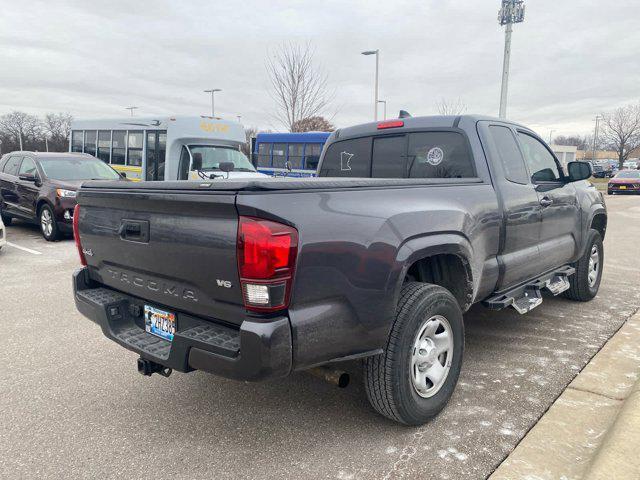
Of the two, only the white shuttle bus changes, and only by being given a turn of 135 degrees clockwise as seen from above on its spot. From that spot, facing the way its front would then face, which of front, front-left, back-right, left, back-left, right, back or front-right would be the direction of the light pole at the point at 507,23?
back

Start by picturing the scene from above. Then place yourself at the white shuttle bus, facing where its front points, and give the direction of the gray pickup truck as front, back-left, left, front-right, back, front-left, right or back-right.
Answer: front-right

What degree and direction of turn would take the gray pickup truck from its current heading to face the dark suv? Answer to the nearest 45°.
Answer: approximately 90° to its left

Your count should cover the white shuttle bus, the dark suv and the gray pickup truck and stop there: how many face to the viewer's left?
0

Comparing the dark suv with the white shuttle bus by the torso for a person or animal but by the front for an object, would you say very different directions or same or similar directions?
same or similar directions

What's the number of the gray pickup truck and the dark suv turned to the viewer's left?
0

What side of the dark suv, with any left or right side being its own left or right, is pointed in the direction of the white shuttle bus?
left

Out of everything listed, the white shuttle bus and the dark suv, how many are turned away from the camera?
0

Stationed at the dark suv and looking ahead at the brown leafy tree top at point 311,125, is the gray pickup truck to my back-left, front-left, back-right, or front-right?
back-right

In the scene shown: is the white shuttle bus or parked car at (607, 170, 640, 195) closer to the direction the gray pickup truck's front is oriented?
the parked car

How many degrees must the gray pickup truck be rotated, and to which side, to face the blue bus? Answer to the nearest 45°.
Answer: approximately 45° to its left

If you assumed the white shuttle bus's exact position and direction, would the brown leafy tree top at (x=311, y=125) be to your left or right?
on your left

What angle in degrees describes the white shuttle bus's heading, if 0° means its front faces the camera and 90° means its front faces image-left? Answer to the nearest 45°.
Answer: approximately 315°

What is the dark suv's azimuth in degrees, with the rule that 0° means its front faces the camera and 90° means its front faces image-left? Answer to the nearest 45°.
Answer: approximately 315°

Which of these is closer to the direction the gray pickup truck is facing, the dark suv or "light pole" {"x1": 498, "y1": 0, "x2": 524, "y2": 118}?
the light pole

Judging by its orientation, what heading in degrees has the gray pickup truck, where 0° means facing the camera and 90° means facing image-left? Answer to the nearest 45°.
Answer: approximately 225°
